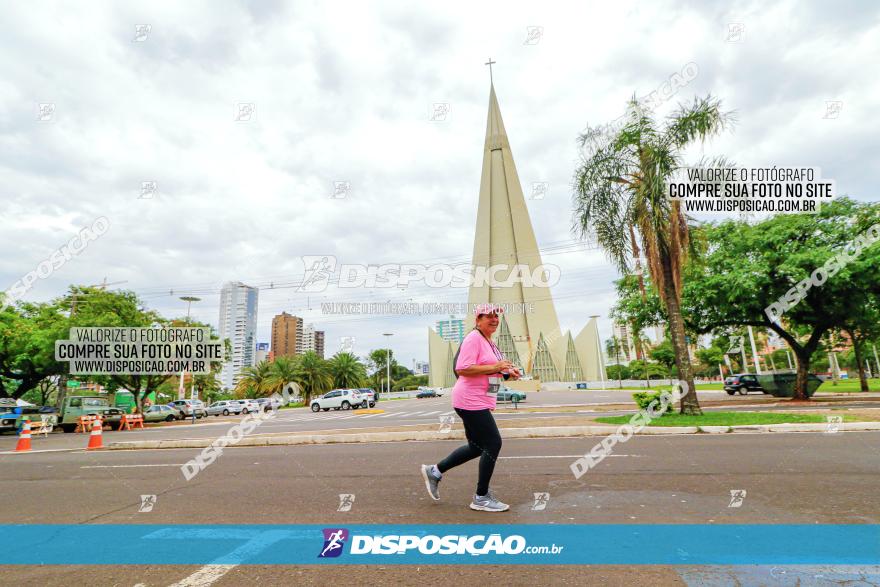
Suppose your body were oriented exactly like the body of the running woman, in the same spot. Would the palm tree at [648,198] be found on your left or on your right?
on your left

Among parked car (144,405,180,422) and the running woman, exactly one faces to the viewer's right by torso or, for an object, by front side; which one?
the running woman

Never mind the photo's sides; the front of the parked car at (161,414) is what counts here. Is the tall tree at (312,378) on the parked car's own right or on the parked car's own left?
on the parked car's own right

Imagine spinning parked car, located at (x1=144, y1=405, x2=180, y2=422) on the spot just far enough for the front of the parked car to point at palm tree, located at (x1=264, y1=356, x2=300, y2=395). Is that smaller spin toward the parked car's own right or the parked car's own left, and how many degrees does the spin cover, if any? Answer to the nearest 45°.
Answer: approximately 135° to the parked car's own right

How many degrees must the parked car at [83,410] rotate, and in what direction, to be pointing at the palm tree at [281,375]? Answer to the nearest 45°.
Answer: approximately 90° to its left

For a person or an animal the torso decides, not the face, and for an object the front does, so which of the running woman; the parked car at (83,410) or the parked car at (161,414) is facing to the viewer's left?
the parked car at (161,414)

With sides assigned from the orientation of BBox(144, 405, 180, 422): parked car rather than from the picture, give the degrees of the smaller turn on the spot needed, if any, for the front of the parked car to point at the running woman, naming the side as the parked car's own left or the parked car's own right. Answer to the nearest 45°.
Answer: approximately 90° to the parked car's own left

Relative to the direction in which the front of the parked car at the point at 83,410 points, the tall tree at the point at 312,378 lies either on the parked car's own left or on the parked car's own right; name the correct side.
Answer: on the parked car's own left

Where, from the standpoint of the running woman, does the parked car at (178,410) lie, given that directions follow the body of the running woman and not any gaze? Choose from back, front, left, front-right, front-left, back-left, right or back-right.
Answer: back-left

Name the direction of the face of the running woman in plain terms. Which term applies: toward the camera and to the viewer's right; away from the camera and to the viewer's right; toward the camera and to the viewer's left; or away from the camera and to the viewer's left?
toward the camera and to the viewer's right

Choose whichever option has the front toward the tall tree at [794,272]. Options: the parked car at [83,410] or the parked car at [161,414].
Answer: the parked car at [83,410]

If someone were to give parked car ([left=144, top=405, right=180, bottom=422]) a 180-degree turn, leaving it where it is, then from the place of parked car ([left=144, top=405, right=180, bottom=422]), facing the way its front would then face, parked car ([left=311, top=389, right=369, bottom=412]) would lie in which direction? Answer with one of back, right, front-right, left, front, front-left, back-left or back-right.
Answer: front

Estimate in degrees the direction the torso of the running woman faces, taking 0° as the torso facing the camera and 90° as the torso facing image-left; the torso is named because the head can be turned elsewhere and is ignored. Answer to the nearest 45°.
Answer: approximately 270°

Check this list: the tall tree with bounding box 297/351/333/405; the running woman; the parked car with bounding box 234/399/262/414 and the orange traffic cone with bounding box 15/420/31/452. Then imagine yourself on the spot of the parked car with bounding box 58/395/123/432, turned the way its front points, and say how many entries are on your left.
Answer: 2

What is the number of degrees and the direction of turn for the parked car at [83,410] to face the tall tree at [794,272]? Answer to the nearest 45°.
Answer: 0° — it already faces it

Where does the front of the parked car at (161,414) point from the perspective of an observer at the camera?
facing to the left of the viewer

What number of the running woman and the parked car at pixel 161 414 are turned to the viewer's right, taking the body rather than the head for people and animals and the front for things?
1
